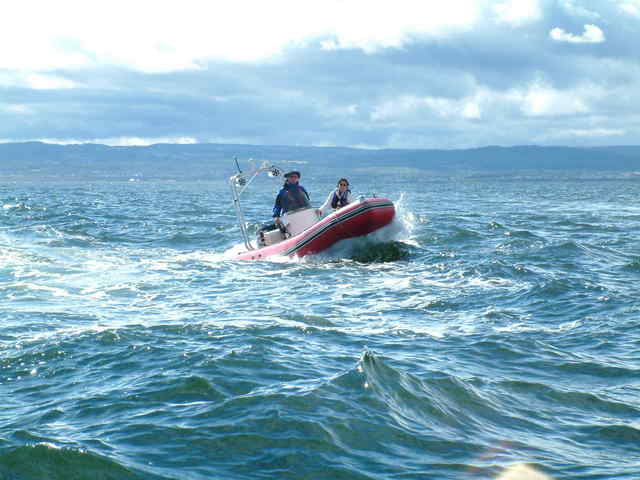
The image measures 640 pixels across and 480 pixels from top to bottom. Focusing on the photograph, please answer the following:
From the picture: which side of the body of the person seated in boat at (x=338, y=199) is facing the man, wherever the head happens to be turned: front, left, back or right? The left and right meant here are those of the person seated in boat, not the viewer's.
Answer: right

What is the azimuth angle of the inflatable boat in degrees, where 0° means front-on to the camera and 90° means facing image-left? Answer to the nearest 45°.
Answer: approximately 315°

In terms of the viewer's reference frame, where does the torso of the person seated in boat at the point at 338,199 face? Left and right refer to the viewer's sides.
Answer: facing the viewer
